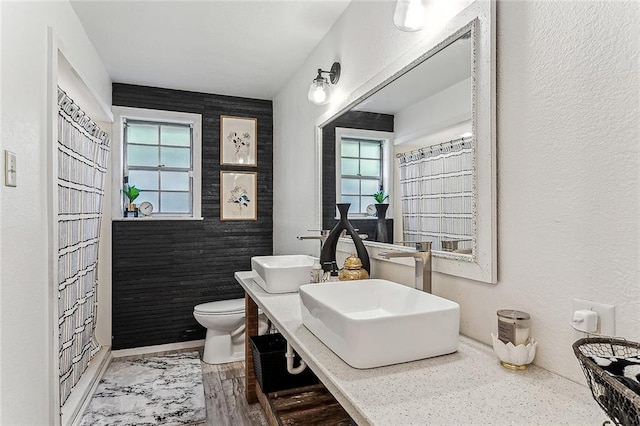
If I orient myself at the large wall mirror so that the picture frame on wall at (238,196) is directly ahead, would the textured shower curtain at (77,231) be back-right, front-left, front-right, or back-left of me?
front-left

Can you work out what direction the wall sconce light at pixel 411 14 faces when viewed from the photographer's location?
facing the viewer and to the left of the viewer

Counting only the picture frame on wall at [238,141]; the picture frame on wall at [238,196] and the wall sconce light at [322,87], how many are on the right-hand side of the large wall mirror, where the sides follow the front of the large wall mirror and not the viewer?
3

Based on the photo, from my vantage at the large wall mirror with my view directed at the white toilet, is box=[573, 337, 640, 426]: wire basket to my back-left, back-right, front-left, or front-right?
back-left

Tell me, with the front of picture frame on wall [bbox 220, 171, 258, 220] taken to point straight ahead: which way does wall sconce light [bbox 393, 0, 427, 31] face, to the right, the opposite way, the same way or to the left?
to the right

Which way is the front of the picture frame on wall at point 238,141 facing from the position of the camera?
facing the viewer

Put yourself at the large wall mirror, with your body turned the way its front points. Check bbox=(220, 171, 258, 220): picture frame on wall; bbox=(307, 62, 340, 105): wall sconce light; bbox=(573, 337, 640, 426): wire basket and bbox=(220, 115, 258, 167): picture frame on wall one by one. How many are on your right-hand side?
3

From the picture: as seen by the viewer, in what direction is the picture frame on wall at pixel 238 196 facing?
toward the camera

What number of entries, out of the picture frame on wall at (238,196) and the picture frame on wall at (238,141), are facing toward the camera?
2

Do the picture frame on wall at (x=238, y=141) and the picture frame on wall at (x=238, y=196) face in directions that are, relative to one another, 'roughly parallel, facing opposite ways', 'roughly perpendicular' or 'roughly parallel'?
roughly parallel

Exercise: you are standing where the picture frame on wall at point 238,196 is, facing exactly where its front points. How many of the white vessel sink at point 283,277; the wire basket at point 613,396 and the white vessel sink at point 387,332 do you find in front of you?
3

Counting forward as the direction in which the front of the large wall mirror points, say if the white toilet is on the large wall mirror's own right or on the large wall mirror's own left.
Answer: on the large wall mirror's own right

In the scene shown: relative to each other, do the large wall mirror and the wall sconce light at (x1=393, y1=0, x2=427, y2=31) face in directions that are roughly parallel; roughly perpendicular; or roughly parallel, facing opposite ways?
roughly parallel

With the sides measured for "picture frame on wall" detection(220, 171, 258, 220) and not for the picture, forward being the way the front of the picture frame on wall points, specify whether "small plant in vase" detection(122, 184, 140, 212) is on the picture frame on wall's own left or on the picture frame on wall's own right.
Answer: on the picture frame on wall's own right
